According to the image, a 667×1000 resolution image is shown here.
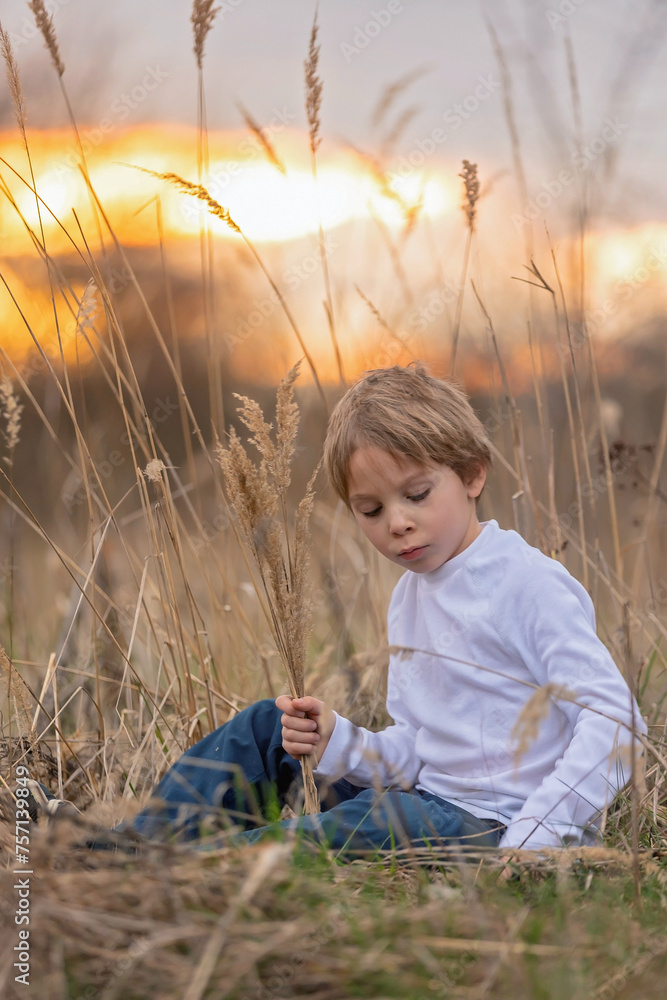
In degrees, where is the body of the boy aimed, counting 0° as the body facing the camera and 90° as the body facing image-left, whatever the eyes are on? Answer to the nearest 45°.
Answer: approximately 45°
